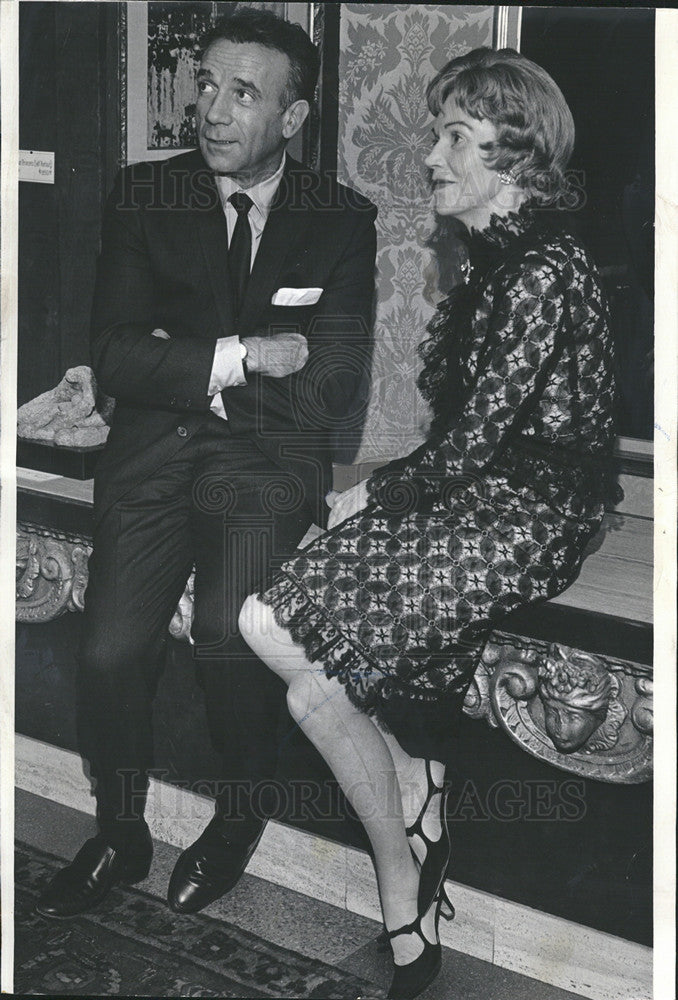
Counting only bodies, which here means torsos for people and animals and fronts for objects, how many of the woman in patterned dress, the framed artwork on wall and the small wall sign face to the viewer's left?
1

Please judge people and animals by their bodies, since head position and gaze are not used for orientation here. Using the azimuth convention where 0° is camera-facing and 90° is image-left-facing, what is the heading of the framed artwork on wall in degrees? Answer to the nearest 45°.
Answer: approximately 0°

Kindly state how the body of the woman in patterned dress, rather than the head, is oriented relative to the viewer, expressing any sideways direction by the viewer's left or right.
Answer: facing to the left of the viewer

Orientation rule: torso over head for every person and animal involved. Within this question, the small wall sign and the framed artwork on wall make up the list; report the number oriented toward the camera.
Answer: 2

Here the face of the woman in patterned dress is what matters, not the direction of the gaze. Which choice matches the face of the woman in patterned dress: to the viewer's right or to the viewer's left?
to the viewer's left

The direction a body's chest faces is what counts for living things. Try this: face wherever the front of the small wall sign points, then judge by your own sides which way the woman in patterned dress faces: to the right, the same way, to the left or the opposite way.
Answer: to the right
